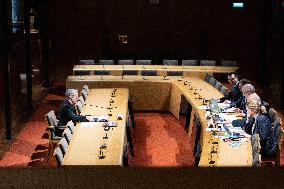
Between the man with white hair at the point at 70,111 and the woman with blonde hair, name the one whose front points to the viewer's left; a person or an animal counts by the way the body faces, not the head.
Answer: the woman with blonde hair

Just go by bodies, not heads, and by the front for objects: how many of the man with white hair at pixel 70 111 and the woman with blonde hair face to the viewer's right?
1

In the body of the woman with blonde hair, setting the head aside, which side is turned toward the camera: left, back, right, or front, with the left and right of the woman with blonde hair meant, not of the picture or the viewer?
left

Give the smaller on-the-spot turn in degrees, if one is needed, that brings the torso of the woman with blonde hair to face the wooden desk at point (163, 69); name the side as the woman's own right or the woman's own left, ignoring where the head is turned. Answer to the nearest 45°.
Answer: approximately 45° to the woman's own right

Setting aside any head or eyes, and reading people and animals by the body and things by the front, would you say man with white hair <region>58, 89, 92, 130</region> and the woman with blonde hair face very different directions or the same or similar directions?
very different directions

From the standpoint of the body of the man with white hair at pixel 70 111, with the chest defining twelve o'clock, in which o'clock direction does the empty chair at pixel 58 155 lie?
The empty chair is roughly at 3 o'clock from the man with white hair.

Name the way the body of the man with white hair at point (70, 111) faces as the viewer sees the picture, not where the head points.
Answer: to the viewer's right
